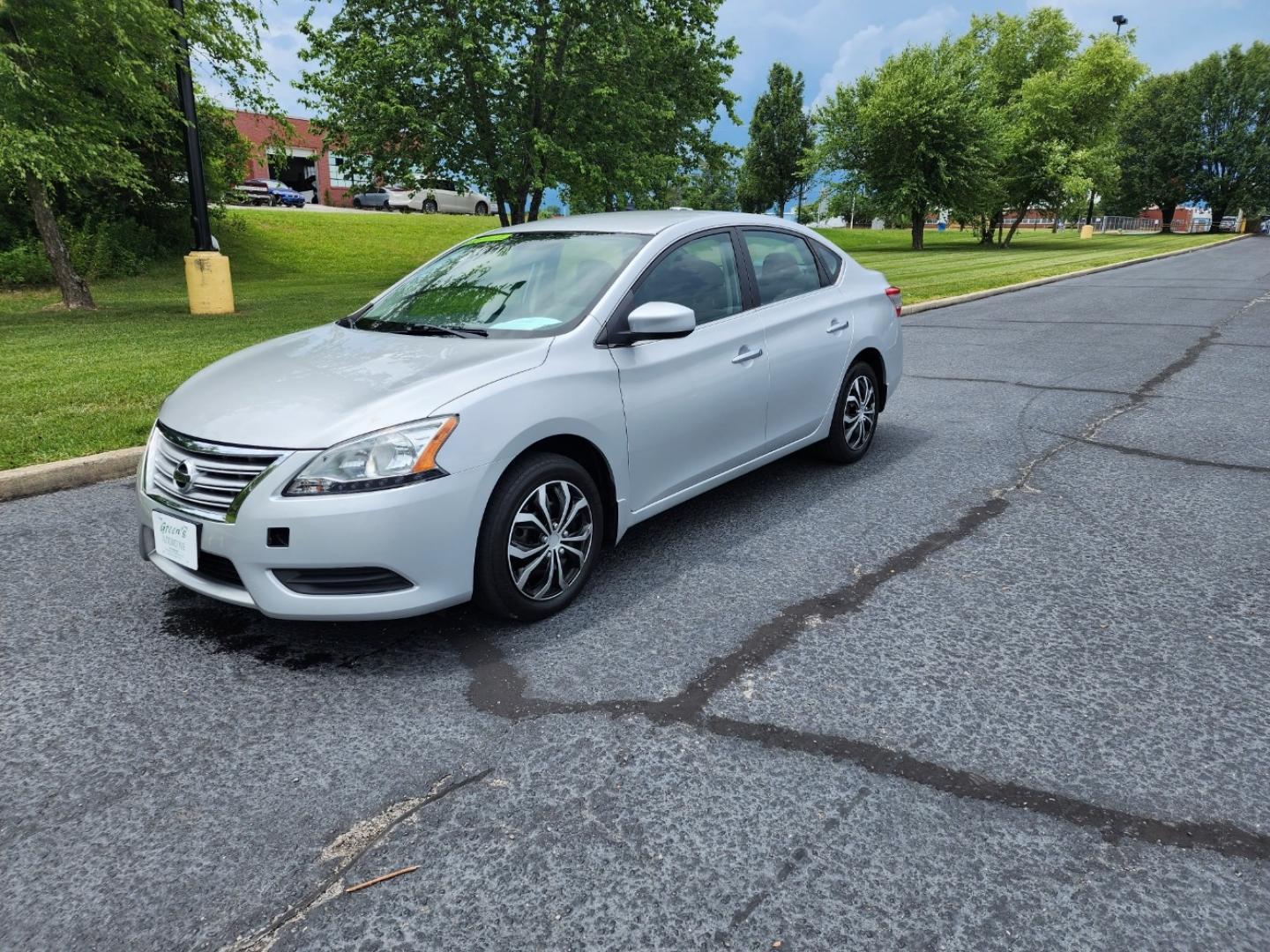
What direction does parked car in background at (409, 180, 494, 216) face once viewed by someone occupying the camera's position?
facing to the right of the viewer

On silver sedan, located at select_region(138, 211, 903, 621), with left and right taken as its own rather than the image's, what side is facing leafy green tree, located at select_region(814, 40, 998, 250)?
back

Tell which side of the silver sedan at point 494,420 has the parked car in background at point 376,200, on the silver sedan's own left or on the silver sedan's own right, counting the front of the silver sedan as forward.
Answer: on the silver sedan's own right

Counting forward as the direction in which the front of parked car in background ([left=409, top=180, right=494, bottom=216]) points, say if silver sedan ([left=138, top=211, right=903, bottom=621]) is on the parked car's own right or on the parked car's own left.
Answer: on the parked car's own right

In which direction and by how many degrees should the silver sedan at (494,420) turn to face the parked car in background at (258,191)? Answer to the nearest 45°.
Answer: approximately 135° to its right

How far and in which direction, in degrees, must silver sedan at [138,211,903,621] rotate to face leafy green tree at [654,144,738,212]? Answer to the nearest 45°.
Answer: approximately 135° to its right

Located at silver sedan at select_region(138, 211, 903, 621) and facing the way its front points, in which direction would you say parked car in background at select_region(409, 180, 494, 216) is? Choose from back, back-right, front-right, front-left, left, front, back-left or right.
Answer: back-right

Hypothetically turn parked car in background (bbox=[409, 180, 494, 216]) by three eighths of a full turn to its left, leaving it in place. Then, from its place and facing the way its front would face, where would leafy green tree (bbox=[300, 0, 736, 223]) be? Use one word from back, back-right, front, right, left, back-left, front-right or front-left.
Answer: back-left

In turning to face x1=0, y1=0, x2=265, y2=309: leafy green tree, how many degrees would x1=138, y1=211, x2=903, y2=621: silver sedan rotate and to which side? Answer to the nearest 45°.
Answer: approximately 90° to its right

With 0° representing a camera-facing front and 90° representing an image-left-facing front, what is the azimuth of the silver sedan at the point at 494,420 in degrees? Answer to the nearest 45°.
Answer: approximately 45°
